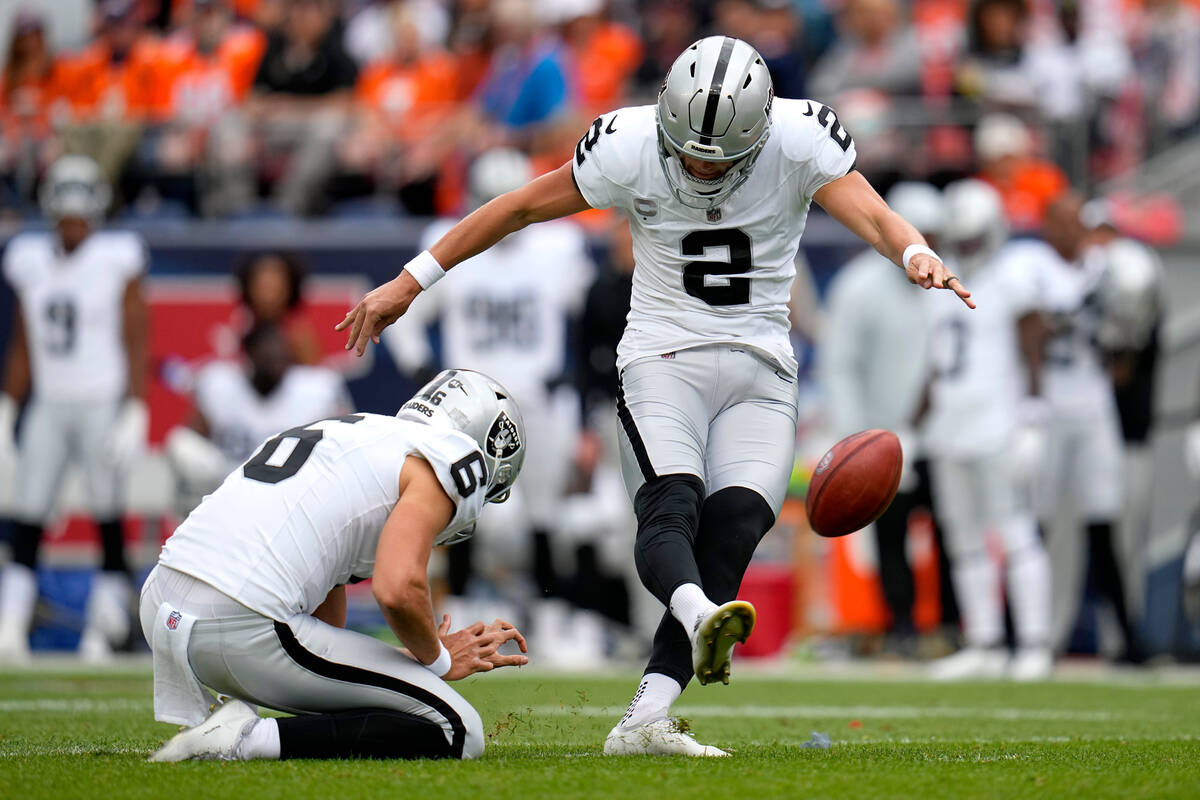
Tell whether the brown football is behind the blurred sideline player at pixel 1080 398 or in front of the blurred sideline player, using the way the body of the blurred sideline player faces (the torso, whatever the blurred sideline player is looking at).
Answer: in front

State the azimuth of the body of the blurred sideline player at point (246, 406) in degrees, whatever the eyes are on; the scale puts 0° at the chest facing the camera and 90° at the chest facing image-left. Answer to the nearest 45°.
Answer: approximately 0°

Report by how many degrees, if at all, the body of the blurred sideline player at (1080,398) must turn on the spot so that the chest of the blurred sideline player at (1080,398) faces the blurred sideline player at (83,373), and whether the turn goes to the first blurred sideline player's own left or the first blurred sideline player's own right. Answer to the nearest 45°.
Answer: approximately 45° to the first blurred sideline player's own right

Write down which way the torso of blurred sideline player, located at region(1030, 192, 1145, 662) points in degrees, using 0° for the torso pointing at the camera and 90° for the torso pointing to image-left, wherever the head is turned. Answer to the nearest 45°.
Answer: approximately 45°

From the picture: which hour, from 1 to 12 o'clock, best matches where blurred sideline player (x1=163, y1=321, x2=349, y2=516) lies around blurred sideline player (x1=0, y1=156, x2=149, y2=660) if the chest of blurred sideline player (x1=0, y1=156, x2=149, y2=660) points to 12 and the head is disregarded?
blurred sideline player (x1=163, y1=321, x2=349, y2=516) is roughly at 10 o'clock from blurred sideline player (x1=0, y1=156, x2=149, y2=660).

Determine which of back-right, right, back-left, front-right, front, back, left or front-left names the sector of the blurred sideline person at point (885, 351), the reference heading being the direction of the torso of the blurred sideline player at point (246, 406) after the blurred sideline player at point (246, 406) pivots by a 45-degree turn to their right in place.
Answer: back-left

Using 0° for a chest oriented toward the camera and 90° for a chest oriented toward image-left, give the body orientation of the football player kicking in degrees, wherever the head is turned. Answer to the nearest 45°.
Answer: approximately 0°

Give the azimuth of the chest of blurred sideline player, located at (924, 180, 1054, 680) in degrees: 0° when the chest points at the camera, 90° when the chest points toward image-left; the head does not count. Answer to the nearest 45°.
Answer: approximately 45°
